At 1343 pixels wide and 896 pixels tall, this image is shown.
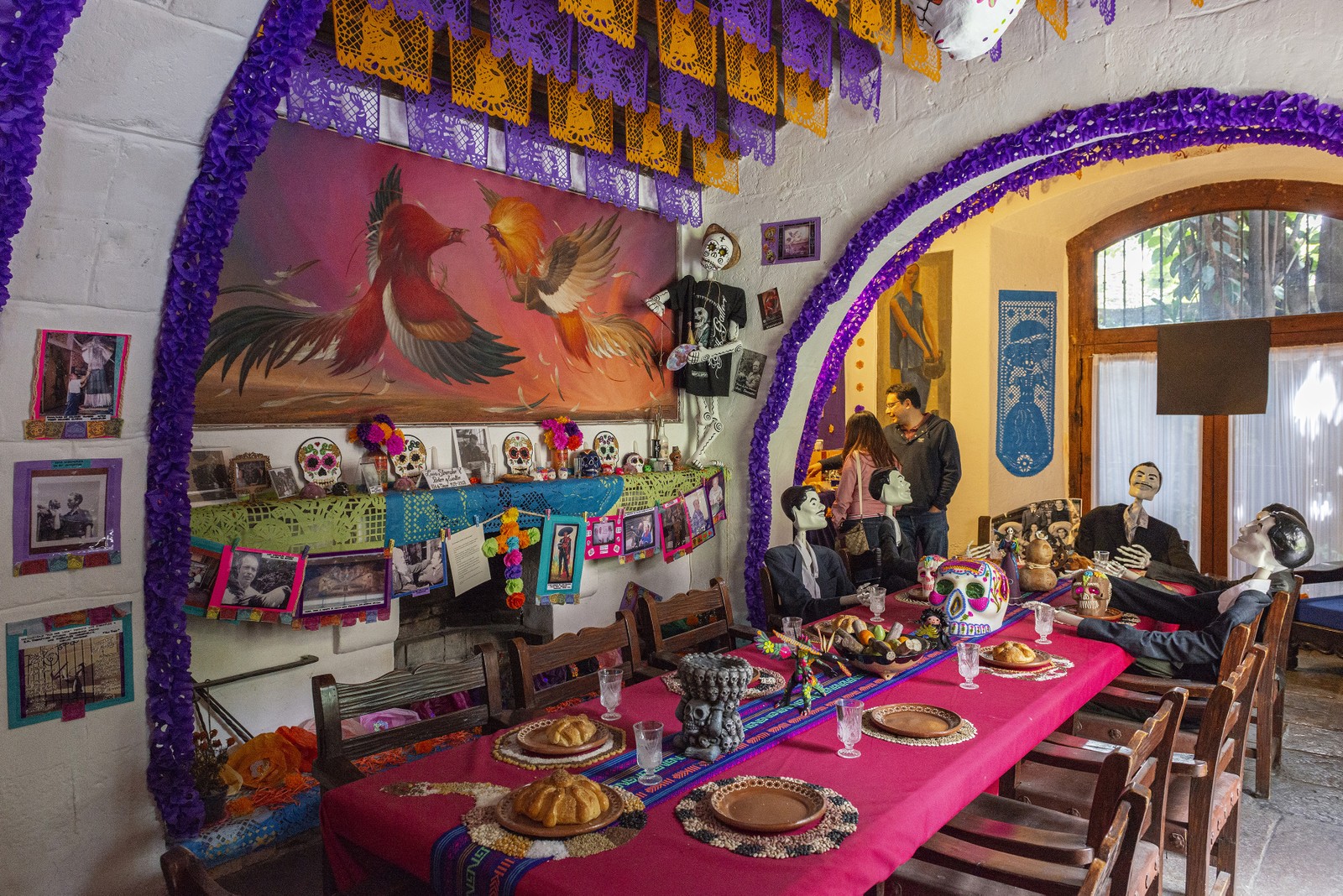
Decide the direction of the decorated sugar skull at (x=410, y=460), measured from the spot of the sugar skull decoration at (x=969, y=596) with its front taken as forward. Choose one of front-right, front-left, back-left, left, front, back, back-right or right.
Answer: front-right

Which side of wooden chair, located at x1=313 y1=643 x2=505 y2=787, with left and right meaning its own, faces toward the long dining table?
front

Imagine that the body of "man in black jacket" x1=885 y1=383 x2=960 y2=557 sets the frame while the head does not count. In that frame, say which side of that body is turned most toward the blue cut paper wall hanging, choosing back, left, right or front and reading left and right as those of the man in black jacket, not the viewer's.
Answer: back

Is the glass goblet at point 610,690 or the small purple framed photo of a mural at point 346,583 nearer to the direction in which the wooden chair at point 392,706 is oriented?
the glass goblet

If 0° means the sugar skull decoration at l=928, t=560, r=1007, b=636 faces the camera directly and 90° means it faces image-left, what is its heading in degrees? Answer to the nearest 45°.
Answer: approximately 45°

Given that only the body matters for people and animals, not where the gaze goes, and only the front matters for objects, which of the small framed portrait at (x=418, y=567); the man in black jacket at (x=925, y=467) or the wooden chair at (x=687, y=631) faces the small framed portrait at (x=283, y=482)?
the man in black jacket

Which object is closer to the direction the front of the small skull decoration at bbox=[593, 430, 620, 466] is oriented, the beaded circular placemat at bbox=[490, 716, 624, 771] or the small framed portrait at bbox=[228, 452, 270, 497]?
the beaded circular placemat

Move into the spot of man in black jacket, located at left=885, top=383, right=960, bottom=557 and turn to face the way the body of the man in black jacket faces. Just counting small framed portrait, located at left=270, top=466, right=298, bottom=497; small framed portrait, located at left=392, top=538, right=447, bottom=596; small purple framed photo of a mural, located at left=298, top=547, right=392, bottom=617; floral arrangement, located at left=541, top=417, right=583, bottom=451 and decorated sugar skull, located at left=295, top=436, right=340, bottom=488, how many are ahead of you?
5

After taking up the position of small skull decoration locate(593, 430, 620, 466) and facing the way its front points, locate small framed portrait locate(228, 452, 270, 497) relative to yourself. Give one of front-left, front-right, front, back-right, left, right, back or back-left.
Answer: right

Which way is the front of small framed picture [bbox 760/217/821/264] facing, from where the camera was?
facing the viewer and to the left of the viewer

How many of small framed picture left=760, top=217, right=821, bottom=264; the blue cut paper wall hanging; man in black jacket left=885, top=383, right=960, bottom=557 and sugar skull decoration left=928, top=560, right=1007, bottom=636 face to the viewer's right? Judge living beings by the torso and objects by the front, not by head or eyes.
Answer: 0

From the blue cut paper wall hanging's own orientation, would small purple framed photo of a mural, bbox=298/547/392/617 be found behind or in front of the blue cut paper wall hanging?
in front

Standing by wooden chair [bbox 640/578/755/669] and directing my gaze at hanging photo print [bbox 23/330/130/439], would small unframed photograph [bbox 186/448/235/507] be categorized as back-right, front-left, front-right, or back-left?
front-right

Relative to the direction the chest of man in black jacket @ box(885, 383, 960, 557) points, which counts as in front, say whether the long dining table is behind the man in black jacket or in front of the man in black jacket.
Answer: in front

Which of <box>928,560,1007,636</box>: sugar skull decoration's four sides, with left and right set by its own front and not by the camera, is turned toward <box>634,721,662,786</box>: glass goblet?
front

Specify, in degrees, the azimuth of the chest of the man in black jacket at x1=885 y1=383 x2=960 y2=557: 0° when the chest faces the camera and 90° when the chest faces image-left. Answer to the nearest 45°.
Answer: approximately 45°
